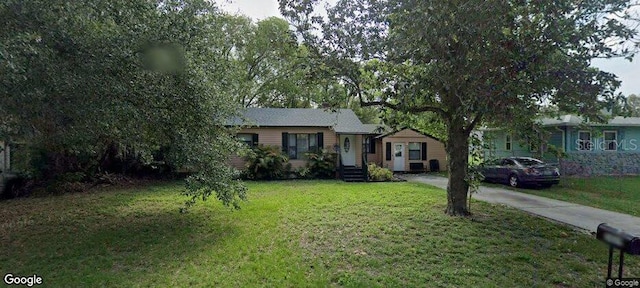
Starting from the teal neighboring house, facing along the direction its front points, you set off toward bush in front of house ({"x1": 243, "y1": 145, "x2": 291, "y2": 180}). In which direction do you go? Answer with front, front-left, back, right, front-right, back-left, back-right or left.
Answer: front-right

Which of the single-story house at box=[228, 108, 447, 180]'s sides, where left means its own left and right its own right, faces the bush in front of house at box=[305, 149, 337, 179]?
front

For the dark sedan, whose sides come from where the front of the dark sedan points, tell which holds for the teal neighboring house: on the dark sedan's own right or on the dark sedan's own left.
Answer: on the dark sedan's own right

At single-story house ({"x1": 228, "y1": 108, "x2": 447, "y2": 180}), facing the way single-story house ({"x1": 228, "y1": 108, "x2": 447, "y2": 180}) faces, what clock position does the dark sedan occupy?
The dark sedan is roughly at 10 o'clock from the single-story house.

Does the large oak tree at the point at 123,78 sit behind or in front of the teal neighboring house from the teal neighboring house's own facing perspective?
in front

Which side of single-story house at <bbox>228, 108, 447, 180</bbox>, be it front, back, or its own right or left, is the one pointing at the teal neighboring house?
left

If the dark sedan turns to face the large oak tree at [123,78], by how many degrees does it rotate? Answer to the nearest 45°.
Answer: approximately 90° to its left

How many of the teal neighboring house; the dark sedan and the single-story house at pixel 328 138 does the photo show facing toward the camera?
2

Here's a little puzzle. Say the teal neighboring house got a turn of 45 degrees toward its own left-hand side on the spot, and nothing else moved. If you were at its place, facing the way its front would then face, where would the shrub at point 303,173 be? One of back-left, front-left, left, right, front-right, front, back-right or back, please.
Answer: right

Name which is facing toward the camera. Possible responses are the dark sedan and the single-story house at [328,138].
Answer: the single-story house

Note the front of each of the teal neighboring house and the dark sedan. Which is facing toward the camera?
the teal neighboring house

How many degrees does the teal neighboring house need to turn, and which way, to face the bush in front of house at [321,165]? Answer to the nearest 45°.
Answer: approximately 45° to its right

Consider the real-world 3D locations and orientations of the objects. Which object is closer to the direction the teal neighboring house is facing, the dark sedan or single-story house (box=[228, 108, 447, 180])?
the dark sedan

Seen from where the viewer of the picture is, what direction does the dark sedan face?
facing away from the viewer and to the left of the viewer

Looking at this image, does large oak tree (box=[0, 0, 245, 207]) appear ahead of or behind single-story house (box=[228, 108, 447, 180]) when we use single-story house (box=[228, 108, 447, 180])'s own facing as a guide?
ahead

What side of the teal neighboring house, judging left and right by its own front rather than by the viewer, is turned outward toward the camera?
front

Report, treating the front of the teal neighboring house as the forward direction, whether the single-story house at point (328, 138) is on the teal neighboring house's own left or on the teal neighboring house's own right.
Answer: on the teal neighboring house's own right

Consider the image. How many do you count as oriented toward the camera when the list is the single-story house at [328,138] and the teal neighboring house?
2
